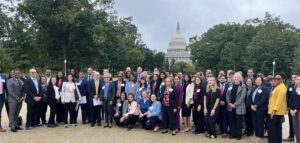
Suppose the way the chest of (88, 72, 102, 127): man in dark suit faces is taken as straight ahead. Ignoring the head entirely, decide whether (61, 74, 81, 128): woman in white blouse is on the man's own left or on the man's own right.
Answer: on the man's own right

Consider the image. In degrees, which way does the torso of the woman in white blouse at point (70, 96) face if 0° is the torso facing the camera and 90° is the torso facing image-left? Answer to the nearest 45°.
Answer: approximately 0°

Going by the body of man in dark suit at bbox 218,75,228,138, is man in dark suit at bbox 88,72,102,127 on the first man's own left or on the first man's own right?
on the first man's own right

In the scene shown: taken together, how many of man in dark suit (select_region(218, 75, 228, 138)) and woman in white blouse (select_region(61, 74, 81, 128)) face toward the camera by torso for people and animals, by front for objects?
2

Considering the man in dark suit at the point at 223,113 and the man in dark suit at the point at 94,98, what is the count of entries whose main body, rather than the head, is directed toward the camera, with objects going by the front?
2

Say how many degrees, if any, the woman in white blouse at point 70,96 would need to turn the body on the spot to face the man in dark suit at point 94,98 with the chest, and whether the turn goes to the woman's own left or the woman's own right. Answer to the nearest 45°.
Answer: approximately 90° to the woman's own left

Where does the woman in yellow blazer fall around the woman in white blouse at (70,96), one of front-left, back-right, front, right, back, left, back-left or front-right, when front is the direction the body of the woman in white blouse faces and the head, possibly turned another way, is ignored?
front-left
